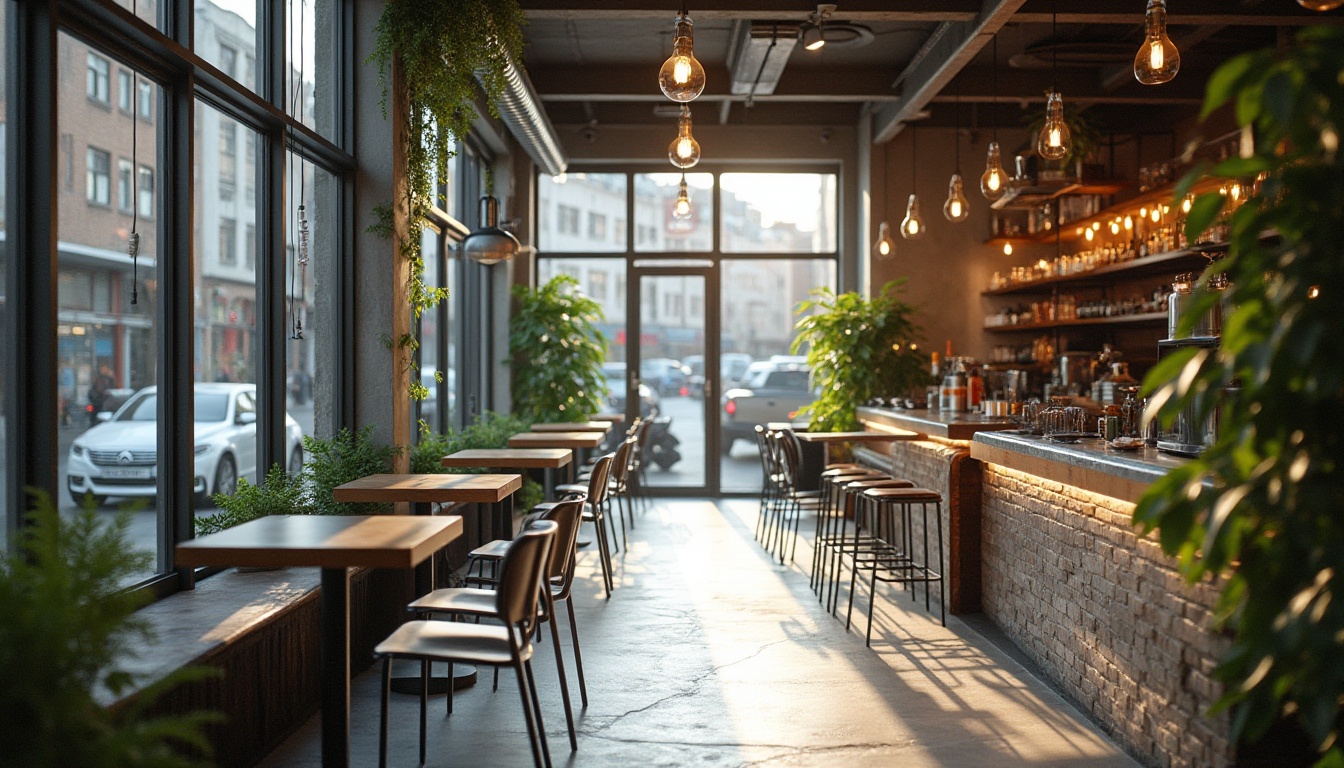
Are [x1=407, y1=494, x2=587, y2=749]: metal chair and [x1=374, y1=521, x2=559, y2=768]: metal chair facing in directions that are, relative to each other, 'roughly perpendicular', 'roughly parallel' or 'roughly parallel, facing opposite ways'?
roughly parallel

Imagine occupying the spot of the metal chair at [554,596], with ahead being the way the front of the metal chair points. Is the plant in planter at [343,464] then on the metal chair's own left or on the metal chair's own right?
on the metal chair's own right

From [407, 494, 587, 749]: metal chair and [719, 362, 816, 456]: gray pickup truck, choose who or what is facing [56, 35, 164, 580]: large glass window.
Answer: the metal chair

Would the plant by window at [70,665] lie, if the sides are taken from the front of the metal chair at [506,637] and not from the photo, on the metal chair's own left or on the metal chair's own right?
on the metal chair's own left

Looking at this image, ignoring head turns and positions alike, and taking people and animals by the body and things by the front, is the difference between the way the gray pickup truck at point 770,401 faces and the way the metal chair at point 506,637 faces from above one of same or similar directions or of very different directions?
very different directions

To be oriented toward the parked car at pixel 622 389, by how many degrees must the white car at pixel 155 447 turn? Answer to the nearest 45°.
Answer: approximately 180°

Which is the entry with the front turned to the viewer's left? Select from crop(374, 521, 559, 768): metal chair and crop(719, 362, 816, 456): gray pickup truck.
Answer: the metal chair

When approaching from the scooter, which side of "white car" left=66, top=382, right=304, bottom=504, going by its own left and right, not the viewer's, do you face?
back

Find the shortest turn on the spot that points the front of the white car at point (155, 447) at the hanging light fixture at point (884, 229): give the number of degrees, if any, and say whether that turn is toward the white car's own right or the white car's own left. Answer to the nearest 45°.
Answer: approximately 180°

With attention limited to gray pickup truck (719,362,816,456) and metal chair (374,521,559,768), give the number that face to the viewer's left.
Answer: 1

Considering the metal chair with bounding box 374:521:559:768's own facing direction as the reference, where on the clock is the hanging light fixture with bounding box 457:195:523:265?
The hanging light fixture is roughly at 3 o'clock from the metal chair.

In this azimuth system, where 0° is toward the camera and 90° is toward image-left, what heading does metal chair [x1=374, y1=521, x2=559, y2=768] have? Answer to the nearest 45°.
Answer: approximately 90°

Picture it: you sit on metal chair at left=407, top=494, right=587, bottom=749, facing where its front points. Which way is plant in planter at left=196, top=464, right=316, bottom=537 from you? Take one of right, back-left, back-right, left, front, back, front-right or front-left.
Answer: front-right

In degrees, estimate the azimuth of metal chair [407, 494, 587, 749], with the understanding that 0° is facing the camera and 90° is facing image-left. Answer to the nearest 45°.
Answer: approximately 90°

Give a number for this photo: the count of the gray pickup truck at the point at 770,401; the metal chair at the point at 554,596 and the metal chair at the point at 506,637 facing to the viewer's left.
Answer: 2
